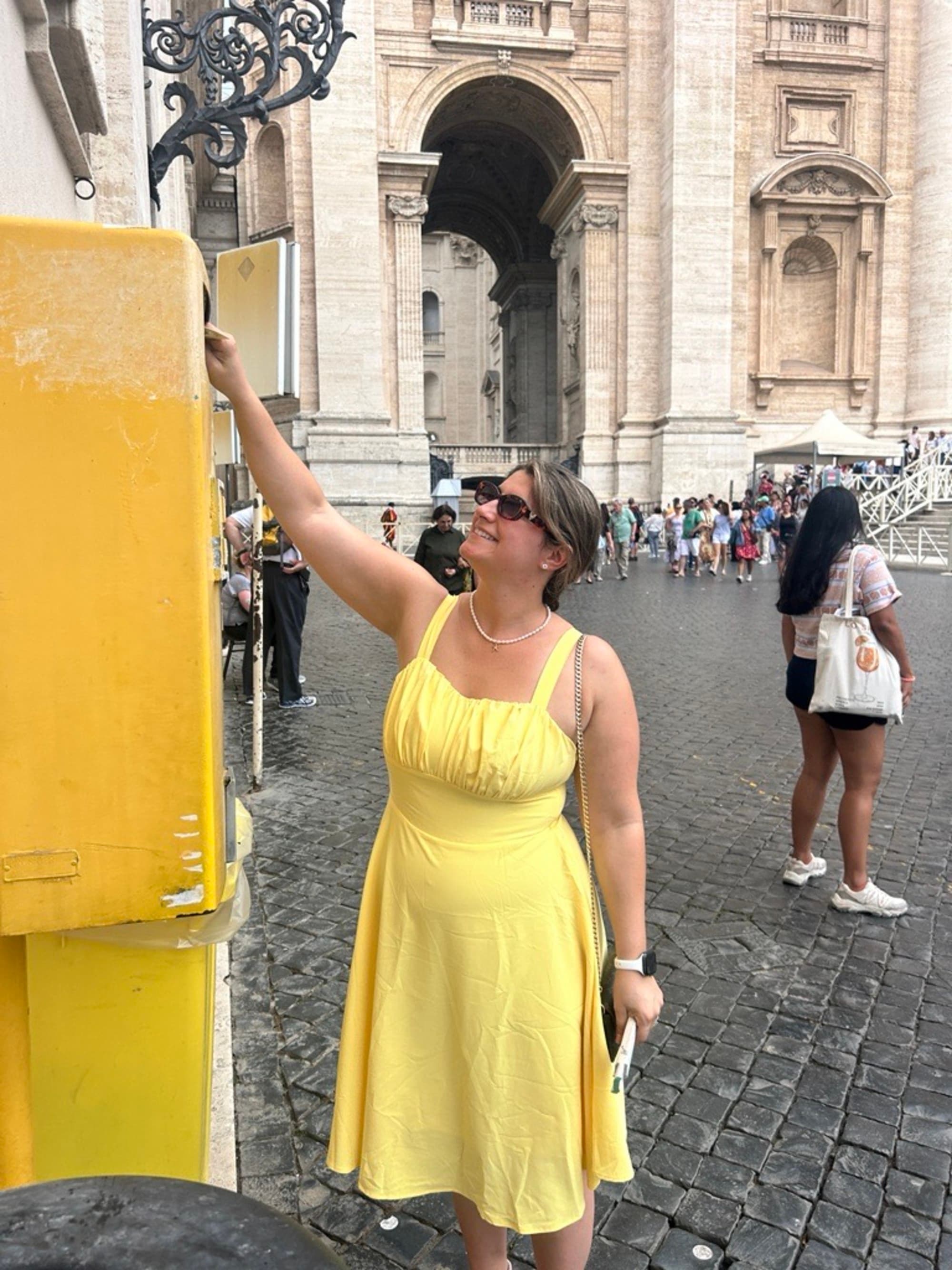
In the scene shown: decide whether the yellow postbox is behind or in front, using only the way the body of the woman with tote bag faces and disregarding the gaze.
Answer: behind

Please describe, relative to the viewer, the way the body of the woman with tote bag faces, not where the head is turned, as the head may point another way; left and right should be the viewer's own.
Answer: facing away from the viewer and to the right of the viewer

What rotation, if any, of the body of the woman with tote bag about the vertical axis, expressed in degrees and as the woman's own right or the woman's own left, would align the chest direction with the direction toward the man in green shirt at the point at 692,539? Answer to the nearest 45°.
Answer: approximately 45° to the woman's own left

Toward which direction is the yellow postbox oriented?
to the viewer's right

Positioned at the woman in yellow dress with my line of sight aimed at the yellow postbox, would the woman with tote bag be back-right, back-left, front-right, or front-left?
back-right

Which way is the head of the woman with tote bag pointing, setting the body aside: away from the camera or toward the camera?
away from the camera

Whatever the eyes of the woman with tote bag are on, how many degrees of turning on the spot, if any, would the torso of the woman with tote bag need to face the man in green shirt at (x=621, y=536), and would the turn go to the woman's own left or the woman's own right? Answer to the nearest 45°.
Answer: approximately 45° to the woman's own left

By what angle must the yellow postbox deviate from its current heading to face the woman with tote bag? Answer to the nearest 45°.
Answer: approximately 45° to its left

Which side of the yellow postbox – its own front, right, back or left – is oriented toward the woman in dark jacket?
left

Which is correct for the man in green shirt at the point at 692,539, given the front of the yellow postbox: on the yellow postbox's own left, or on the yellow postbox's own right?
on the yellow postbox's own left

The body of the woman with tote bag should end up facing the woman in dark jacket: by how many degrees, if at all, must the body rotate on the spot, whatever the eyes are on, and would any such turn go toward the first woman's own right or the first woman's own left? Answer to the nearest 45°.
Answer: approximately 90° to the first woman's own left
